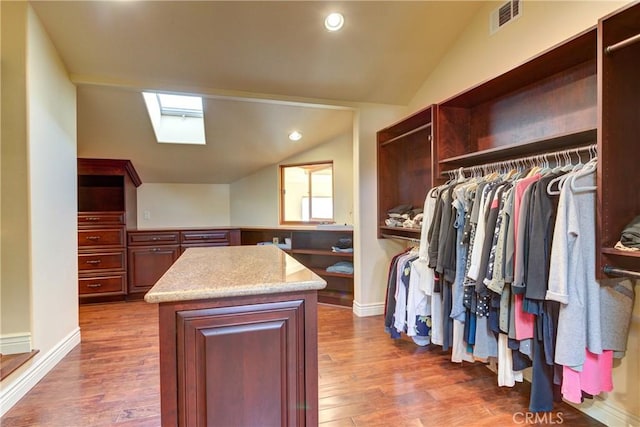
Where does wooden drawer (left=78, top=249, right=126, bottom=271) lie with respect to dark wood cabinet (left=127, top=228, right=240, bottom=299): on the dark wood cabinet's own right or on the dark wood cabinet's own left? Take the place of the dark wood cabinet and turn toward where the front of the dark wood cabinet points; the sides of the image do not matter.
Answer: on the dark wood cabinet's own right

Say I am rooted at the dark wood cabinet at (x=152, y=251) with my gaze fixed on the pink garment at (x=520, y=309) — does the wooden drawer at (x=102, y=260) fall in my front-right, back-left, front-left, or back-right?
back-right

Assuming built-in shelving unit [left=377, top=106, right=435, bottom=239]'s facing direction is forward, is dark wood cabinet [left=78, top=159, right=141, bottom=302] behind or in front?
in front

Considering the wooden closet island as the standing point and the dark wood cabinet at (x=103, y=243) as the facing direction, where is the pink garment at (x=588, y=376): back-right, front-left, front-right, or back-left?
back-right

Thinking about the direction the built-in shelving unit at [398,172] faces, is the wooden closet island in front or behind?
in front

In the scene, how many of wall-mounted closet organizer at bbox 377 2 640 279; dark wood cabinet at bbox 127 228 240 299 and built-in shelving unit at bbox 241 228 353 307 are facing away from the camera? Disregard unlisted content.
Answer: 0

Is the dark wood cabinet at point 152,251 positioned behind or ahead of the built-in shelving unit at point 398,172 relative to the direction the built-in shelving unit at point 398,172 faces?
ahead

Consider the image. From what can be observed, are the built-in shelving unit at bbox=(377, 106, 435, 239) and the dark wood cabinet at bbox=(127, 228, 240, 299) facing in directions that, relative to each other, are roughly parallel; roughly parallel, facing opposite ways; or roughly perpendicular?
roughly perpendicular

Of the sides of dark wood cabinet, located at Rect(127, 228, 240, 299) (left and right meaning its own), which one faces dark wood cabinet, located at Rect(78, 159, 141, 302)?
right

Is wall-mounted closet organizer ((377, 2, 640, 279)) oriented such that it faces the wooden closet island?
yes

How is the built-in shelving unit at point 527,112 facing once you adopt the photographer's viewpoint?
facing the viewer and to the left of the viewer

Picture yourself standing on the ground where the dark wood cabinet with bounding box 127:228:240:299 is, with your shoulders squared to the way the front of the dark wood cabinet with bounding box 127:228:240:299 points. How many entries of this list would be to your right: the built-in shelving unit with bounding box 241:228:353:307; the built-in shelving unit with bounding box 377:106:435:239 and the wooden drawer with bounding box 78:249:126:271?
1

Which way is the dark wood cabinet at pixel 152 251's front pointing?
toward the camera
